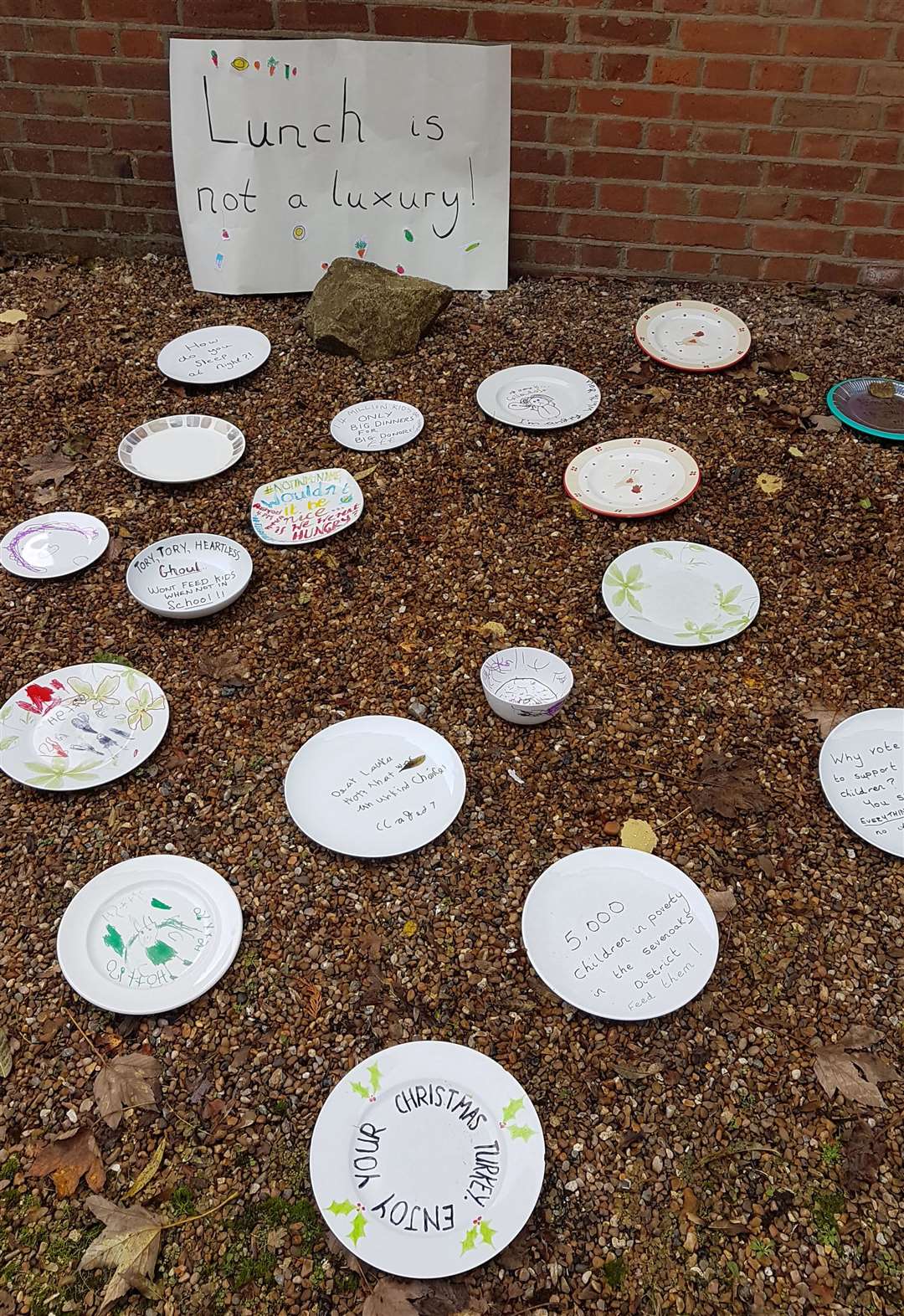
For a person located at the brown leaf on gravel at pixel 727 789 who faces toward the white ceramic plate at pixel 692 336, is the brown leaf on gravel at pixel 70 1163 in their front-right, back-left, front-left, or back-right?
back-left

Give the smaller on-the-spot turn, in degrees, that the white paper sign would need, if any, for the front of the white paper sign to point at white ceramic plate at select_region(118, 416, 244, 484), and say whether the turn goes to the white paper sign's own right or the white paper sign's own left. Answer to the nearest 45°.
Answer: approximately 45° to the white paper sign's own right

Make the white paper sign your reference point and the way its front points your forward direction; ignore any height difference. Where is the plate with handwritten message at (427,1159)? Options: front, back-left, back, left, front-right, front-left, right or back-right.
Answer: front

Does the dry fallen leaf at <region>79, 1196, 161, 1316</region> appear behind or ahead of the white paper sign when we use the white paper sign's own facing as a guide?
ahead

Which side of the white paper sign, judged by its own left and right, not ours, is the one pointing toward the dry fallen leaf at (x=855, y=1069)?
front

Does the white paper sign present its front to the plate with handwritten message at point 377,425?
yes

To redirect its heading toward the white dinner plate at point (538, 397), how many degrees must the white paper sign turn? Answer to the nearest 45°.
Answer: approximately 45° to its left

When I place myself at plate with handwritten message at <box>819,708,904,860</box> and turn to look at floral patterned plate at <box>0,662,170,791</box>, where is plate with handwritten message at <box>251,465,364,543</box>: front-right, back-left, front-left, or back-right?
front-right

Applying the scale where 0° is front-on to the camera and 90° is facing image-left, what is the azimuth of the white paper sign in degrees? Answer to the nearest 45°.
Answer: approximately 0°

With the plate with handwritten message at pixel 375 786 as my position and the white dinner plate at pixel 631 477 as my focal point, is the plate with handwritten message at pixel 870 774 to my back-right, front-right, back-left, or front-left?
front-right

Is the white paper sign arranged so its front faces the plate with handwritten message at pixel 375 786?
yes

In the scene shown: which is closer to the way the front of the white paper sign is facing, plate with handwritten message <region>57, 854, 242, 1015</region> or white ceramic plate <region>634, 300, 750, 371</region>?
the plate with handwritten message

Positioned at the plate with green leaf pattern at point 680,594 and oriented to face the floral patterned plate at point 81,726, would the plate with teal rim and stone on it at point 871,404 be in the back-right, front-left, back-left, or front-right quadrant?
back-right

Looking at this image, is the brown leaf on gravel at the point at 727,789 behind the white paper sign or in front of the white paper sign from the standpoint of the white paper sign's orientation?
in front

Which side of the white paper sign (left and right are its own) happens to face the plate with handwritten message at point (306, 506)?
front

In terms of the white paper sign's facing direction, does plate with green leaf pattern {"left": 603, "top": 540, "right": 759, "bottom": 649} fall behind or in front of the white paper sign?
in front

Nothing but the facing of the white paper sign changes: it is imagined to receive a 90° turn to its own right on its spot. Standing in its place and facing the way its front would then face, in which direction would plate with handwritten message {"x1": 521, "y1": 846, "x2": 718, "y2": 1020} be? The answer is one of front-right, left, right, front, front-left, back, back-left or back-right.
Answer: left
